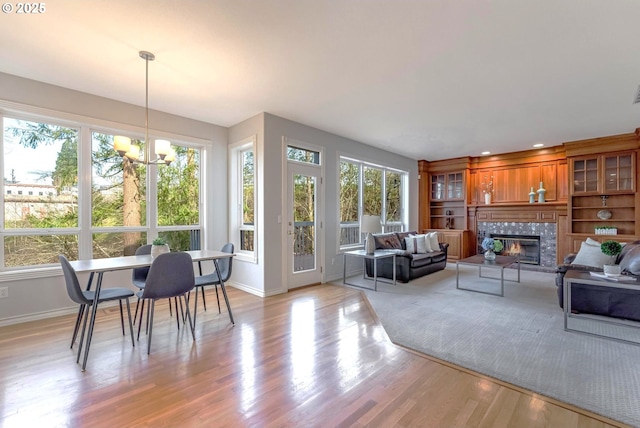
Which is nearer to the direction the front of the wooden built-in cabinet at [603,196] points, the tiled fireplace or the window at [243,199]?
the window

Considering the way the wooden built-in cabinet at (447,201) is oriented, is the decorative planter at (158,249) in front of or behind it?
in front

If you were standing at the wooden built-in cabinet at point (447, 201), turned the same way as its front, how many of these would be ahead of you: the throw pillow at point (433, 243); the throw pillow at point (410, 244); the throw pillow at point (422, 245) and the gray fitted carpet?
4

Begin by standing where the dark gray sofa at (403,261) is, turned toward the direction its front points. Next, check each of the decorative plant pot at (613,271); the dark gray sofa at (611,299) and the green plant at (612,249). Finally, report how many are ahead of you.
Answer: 3

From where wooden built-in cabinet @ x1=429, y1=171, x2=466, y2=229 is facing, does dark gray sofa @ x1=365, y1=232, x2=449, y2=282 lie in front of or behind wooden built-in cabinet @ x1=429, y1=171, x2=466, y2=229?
in front

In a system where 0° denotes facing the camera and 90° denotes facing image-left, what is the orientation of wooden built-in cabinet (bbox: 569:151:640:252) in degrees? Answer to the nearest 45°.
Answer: approximately 0°

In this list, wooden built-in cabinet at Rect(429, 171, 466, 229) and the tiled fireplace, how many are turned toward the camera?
2

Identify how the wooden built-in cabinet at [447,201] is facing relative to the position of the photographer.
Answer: facing the viewer

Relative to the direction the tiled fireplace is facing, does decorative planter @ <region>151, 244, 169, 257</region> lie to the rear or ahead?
ahead

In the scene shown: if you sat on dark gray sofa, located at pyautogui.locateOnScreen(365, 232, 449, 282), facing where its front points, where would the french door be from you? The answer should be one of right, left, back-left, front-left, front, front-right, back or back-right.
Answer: right

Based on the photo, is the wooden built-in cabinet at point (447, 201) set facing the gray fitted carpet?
yes

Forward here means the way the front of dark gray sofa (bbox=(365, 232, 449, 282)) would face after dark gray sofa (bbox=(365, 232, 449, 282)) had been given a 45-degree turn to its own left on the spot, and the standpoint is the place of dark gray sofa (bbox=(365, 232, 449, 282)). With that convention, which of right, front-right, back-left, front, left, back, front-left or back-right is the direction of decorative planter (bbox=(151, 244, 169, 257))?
back-right

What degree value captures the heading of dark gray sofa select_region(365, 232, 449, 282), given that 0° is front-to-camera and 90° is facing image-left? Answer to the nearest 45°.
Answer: approximately 315°
